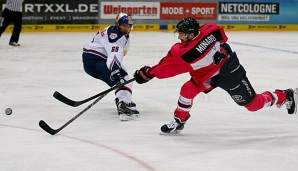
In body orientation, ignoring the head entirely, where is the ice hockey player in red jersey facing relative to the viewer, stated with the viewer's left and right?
facing to the left of the viewer

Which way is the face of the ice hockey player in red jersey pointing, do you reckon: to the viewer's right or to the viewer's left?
to the viewer's left

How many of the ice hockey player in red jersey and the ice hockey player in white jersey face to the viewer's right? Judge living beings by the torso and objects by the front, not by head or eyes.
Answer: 1

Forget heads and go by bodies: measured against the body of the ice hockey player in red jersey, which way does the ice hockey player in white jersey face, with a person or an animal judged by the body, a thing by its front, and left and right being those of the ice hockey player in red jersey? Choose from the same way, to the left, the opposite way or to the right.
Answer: the opposite way

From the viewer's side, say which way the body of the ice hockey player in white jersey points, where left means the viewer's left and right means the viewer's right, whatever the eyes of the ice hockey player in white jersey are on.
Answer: facing to the right of the viewer

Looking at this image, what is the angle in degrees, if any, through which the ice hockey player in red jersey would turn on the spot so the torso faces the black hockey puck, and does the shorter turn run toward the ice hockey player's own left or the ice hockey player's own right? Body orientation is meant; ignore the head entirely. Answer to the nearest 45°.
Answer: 0° — they already face it

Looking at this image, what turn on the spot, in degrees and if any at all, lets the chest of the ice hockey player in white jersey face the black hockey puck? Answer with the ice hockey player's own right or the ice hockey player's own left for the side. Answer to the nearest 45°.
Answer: approximately 180°
